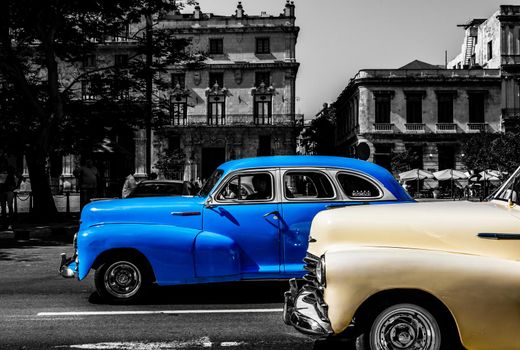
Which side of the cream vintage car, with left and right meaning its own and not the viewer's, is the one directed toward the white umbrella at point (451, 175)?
right

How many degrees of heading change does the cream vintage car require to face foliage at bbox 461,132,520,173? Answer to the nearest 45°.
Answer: approximately 90° to its right

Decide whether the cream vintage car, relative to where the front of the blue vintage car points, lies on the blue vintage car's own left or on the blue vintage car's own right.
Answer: on the blue vintage car's own left

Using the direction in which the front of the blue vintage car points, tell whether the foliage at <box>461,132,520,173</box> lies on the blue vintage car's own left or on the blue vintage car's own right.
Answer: on the blue vintage car's own right

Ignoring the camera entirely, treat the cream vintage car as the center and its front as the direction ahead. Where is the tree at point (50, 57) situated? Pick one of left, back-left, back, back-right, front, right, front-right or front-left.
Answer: front-right

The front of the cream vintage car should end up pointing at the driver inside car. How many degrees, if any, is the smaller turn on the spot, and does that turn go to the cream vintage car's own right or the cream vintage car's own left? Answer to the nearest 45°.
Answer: approximately 45° to the cream vintage car's own right

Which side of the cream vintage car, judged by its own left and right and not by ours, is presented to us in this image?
left

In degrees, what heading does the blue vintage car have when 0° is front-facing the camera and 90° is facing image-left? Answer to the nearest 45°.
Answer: approximately 90°

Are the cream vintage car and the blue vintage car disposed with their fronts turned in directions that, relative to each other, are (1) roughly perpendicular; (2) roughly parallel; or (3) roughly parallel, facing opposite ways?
roughly parallel

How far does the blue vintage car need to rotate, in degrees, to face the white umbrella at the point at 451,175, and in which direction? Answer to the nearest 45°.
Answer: approximately 135° to its right

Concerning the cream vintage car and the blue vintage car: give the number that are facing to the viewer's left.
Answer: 2

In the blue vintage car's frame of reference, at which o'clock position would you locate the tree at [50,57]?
The tree is roughly at 2 o'clock from the blue vintage car.

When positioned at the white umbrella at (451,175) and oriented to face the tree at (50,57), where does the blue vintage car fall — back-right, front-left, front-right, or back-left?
front-left

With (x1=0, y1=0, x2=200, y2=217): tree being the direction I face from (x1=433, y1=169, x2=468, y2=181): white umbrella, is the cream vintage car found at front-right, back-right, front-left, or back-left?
front-left
